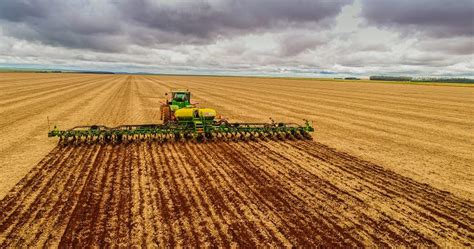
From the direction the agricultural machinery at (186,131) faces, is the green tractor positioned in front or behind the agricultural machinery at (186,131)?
in front

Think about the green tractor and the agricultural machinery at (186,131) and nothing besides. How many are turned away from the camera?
2

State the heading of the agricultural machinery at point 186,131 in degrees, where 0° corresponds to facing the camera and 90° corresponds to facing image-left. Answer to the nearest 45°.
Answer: approximately 180°

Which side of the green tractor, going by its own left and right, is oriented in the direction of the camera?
back
